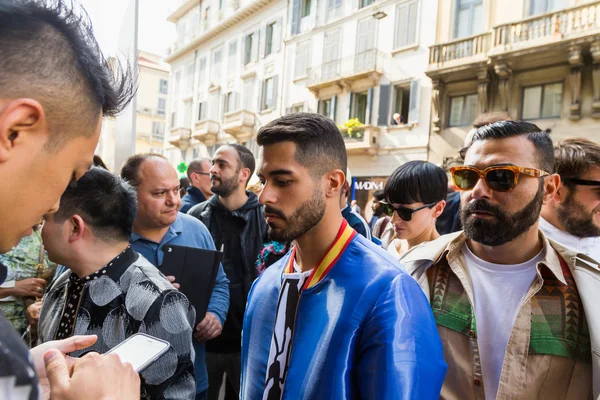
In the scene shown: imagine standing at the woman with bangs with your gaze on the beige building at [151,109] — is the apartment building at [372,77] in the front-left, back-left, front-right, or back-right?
front-right

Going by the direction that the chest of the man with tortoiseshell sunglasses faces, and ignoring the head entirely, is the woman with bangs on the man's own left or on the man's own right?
on the man's own right

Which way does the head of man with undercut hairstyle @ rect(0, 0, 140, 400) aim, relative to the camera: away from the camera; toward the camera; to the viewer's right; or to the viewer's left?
to the viewer's right

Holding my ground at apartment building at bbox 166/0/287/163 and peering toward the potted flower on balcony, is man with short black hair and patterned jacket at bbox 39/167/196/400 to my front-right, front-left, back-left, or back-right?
front-right

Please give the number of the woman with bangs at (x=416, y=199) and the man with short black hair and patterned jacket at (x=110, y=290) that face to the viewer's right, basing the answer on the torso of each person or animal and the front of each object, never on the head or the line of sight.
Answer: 0

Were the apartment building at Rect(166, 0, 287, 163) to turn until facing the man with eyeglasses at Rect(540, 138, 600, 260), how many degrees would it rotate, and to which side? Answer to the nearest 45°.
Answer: approximately 45° to its left

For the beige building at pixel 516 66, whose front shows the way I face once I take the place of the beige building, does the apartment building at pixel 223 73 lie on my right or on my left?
on my right

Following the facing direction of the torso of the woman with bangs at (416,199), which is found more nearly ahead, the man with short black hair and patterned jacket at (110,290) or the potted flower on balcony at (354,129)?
the man with short black hair and patterned jacket

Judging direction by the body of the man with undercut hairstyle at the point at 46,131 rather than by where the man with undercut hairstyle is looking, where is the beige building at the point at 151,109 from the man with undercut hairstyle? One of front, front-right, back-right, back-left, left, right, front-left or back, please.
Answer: left

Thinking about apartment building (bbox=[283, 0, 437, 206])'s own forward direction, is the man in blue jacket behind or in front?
in front

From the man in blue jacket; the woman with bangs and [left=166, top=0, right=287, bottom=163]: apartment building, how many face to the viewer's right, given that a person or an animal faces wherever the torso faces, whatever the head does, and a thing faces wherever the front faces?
0

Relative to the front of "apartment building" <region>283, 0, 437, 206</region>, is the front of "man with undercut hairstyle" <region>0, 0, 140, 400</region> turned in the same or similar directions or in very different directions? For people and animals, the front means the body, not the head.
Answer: very different directions

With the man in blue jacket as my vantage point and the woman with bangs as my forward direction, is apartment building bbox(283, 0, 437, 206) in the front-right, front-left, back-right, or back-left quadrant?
front-left

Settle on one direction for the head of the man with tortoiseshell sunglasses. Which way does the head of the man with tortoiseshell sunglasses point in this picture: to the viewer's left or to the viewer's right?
to the viewer's left

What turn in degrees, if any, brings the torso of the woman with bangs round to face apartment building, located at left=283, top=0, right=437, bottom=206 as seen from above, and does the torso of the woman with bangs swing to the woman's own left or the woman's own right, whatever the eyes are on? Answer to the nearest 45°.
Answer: approximately 135° to the woman's own right

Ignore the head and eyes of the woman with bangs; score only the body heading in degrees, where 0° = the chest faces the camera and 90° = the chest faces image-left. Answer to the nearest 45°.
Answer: approximately 45°
